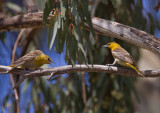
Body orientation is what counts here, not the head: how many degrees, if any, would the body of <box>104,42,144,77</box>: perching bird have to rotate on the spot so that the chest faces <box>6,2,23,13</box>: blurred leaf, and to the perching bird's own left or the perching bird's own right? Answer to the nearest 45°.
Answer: approximately 45° to the perching bird's own right

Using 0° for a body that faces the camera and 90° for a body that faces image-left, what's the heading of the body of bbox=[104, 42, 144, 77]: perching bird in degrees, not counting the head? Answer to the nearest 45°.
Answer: approximately 90°

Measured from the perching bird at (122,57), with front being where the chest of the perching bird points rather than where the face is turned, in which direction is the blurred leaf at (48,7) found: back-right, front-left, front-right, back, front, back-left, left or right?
front-left

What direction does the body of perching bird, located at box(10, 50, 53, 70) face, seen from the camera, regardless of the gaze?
to the viewer's right
